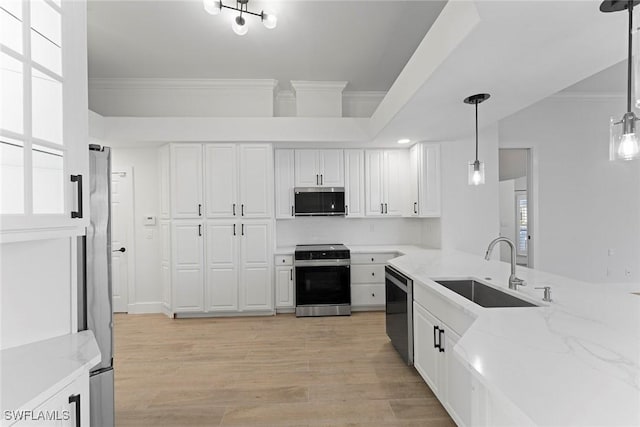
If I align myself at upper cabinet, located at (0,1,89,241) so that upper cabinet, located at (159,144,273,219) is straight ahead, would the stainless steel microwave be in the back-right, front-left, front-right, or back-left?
front-right

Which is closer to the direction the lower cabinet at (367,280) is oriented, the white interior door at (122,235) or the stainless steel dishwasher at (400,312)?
the stainless steel dishwasher

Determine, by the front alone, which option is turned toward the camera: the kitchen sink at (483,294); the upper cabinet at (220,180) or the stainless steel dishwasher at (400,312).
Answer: the upper cabinet

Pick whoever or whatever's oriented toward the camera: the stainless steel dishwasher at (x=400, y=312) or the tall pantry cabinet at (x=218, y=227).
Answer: the tall pantry cabinet

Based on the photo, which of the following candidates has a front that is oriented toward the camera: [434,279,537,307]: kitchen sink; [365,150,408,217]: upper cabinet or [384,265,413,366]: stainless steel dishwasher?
the upper cabinet

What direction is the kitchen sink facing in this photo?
to the viewer's left

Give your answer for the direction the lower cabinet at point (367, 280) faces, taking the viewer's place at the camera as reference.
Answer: facing the viewer

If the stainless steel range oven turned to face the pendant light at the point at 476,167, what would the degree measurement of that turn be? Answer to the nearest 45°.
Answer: approximately 45° to its left

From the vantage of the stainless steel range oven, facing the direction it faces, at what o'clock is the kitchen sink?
The kitchen sink is roughly at 11 o'clock from the stainless steel range oven.

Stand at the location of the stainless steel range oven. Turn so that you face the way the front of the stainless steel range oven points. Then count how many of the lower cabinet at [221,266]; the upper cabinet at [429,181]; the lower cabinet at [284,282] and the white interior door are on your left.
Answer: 1

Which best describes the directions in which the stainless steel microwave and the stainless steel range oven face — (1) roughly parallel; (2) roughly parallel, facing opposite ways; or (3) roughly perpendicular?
roughly parallel

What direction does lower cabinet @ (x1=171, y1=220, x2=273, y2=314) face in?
toward the camera

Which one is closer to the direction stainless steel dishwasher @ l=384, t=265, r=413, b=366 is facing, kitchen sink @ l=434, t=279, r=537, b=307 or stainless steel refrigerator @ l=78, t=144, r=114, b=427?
the stainless steel refrigerator

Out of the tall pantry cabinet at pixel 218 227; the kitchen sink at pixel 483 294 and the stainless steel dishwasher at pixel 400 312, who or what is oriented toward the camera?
the tall pantry cabinet

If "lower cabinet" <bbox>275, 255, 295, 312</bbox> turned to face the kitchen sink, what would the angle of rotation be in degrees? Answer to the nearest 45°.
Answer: approximately 45° to its left

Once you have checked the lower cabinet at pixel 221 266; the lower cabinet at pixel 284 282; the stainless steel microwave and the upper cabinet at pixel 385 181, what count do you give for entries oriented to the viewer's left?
0

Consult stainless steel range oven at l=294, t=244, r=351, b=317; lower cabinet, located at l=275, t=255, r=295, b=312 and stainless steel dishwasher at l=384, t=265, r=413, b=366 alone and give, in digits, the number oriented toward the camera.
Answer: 2

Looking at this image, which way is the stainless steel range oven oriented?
toward the camera

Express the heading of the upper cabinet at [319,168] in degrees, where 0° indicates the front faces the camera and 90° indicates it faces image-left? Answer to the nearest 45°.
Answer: approximately 0°
